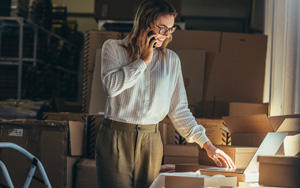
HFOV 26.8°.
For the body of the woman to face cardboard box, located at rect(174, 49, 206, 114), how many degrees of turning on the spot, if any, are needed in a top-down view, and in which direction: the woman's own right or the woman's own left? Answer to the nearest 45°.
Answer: approximately 135° to the woman's own left

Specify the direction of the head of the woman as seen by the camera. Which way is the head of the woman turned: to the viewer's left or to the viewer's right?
to the viewer's right

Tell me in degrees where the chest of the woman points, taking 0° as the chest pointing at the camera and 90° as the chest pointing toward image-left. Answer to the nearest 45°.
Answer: approximately 315°
